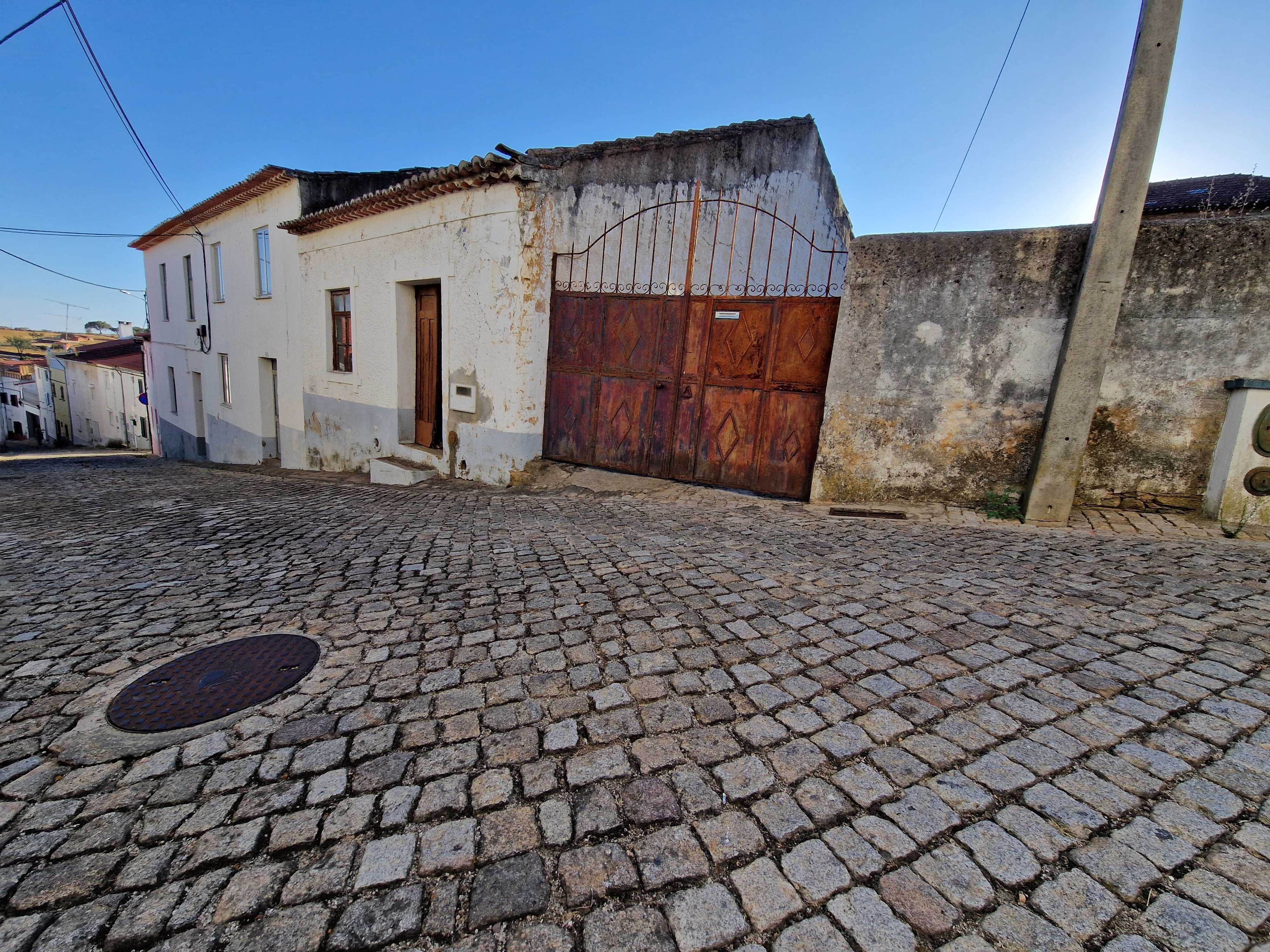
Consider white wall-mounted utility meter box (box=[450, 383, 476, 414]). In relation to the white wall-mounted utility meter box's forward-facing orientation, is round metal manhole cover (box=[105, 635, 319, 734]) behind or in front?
in front

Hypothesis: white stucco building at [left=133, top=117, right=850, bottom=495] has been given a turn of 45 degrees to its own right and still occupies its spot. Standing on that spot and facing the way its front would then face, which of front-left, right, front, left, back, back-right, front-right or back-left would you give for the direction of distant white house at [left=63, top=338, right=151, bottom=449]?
front-right

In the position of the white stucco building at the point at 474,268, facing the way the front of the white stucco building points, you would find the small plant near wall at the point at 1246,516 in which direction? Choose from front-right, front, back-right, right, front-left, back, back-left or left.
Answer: left

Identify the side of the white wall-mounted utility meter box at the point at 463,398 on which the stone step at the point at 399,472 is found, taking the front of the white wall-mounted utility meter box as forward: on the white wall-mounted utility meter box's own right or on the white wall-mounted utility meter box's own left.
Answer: on the white wall-mounted utility meter box's own right

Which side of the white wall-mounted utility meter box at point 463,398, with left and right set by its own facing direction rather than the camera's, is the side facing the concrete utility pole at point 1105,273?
left

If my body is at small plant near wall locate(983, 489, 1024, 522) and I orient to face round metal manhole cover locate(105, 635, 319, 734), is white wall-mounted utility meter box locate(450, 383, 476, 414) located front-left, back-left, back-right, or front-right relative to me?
front-right

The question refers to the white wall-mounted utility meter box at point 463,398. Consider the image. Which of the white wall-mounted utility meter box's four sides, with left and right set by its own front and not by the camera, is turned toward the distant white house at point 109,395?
right

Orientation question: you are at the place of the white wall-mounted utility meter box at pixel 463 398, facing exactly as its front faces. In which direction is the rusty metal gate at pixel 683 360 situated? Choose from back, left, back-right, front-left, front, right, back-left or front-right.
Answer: left

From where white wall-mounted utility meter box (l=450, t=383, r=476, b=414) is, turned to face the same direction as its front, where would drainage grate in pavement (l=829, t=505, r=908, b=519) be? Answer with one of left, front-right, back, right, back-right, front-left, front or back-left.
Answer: left

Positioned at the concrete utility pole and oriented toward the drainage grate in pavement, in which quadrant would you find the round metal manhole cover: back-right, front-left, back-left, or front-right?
front-left

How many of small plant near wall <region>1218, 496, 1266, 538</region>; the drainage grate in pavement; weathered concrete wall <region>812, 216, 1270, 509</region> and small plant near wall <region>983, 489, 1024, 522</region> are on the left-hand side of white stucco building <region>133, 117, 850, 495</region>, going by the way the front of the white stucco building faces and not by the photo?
4

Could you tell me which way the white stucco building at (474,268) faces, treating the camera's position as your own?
facing the viewer and to the left of the viewer

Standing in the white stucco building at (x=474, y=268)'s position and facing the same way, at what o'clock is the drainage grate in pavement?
The drainage grate in pavement is roughly at 9 o'clock from the white stucco building.

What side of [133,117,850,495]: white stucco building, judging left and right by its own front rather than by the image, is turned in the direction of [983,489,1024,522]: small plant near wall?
left
